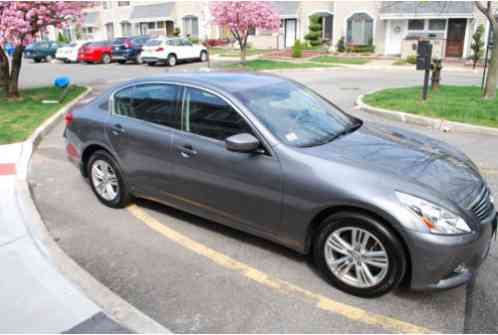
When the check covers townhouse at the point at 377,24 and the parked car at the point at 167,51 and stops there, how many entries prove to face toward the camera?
1

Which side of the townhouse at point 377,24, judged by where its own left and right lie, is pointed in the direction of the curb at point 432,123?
front

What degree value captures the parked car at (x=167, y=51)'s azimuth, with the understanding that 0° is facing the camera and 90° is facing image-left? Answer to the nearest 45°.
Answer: approximately 225°

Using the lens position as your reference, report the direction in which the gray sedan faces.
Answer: facing the viewer and to the right of the viewer

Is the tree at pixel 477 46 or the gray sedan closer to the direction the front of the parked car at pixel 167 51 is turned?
the tree

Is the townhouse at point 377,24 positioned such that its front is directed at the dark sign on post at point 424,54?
yes

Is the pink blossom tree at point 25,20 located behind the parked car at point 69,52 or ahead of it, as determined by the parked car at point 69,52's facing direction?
behind

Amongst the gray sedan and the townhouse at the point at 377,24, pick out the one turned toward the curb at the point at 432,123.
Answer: the townhouse

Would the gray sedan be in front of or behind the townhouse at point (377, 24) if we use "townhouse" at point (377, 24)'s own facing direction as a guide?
in front
